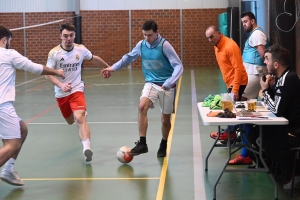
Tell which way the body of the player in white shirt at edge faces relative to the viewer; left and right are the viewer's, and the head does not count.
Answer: facing away from the viewer and to the right of the viewer

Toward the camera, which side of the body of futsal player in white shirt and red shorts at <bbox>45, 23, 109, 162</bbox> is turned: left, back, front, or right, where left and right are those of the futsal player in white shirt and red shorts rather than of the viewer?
front

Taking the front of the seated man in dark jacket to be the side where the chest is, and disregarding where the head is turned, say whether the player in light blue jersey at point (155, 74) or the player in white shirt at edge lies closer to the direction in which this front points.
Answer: the player in white shirt at edge

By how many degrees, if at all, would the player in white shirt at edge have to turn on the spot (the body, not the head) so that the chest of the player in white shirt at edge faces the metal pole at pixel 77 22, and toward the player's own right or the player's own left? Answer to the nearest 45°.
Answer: approximately 45° to the player's own left

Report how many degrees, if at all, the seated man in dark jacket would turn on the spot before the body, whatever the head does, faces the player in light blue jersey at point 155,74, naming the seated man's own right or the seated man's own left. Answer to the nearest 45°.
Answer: approximately 45° to the seated man's own right

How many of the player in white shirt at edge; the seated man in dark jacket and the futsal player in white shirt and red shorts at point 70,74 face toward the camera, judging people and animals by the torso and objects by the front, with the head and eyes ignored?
1

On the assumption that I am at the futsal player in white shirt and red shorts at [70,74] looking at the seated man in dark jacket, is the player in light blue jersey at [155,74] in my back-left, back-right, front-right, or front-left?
front-left

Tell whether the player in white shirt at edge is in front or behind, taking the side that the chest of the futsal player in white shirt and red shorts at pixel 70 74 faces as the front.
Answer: in front

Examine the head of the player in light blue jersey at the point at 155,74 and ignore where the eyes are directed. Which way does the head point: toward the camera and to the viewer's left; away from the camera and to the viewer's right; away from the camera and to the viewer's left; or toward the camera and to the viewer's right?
toward the camera and to the viewer's left

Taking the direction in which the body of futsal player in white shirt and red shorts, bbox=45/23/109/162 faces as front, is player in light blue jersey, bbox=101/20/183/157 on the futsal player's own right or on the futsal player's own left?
on the futsal player's own left

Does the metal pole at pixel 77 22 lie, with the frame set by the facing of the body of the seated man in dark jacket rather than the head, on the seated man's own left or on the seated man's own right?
on the seated man's own right

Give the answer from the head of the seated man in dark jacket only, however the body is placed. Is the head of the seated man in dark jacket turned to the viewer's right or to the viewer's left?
to the viewer's left

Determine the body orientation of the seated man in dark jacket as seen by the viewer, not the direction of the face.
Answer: to the viewer's left
